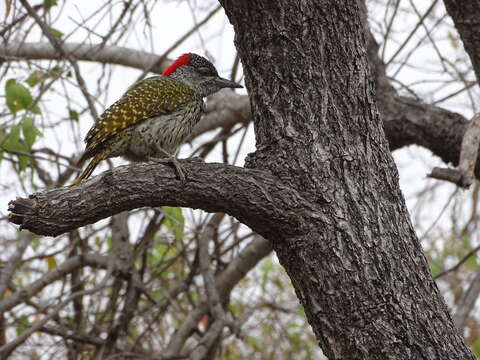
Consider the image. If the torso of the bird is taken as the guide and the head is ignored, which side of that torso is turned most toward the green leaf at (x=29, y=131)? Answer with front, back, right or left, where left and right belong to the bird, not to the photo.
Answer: back

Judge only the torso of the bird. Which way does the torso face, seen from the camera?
to the viewer's right
